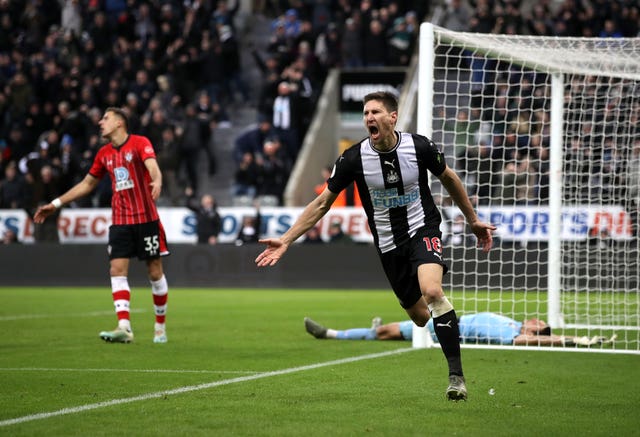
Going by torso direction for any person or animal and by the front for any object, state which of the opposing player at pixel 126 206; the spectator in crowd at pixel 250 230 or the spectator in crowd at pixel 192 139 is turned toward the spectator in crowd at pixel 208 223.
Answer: the spectator in crowd at pixel 192 139

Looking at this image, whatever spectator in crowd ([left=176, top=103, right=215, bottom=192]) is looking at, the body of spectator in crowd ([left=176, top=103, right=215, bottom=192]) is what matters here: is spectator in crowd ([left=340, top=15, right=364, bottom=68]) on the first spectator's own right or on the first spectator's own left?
on the first spectator's own left

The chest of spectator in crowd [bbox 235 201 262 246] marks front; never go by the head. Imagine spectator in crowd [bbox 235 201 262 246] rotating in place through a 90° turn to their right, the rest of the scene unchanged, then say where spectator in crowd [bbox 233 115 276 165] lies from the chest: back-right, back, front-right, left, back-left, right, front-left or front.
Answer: right

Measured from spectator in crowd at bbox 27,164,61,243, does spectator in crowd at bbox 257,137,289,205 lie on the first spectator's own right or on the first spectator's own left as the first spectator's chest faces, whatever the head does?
on the first spectator's own left

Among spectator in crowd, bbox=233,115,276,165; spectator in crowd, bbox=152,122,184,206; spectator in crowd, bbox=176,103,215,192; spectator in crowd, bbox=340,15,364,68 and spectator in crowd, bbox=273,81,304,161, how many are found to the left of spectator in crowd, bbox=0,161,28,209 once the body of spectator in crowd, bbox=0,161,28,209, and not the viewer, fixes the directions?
5

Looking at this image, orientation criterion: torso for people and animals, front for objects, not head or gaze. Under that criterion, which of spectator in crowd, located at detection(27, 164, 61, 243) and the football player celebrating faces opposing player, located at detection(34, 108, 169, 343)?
the spectator in crowd

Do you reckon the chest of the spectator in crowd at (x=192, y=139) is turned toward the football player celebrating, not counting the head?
yes
